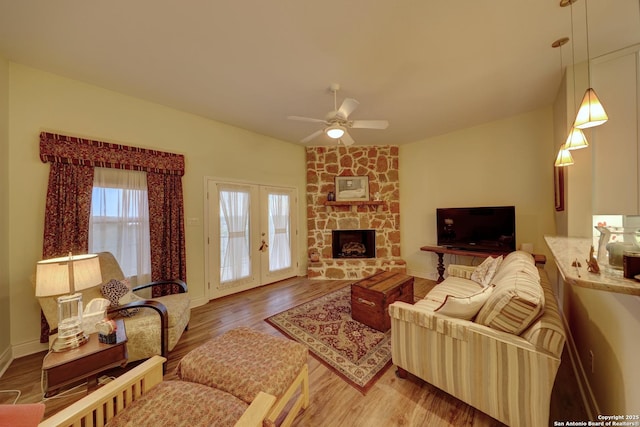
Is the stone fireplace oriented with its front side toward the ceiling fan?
yes

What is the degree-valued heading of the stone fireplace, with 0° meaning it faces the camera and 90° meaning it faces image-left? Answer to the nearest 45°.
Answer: approximately 0°

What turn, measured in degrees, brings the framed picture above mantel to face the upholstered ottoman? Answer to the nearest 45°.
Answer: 0° — it already faces it

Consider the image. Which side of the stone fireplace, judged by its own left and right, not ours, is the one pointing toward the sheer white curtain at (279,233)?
right

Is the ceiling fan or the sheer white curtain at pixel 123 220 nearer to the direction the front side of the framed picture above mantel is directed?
the ceiling fan

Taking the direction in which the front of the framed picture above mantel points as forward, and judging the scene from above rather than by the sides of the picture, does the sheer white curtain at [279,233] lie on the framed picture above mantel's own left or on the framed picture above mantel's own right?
on the framed picture above mantel's own right

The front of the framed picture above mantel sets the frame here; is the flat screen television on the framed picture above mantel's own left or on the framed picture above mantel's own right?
on the framed picture above mantel's own left

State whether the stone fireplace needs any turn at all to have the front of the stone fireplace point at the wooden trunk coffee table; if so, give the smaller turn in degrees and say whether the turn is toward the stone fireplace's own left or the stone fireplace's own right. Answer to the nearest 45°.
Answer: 0° — it already faces it

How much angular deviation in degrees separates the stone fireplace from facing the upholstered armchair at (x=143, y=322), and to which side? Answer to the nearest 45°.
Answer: approximately 45° to its right

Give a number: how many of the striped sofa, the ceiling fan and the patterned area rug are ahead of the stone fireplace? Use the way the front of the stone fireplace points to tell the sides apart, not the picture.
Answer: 3

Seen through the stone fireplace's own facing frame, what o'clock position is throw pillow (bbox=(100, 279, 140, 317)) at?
The throw pillow is roughly at 1 o'clock from the stone fireplace.
